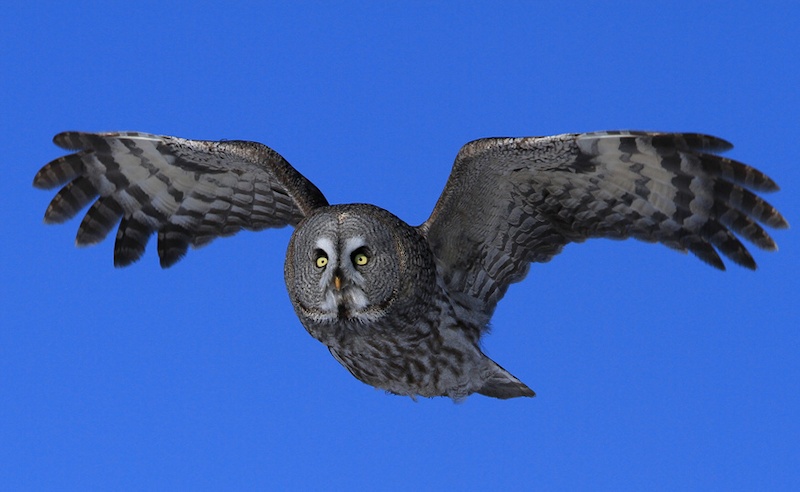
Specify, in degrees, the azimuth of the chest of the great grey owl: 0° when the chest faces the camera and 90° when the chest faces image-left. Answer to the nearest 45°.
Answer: approximately 45°
